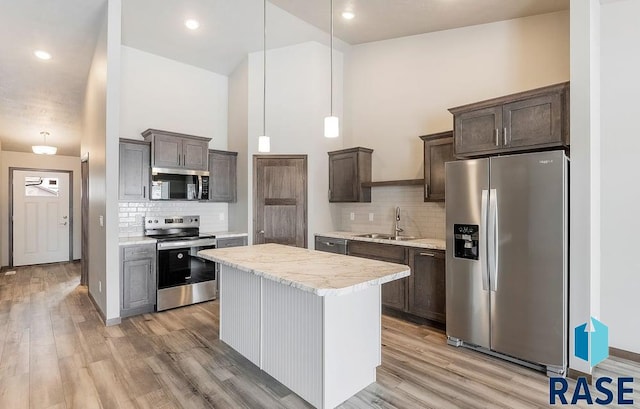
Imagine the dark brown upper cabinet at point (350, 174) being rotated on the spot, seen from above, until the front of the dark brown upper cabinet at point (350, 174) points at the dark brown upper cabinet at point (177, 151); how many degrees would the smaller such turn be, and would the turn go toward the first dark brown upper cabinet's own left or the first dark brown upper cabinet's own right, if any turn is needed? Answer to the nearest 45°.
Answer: approximately 45° to the first dark brown upper cabinet's own right

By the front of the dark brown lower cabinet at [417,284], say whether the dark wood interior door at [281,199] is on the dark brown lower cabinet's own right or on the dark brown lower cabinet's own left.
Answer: on the dark brown lower cabinet's own right

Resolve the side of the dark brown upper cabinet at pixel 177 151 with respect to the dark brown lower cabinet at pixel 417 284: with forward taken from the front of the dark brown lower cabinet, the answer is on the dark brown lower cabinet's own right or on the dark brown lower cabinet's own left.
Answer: on the dark brown lower cabinet's own right

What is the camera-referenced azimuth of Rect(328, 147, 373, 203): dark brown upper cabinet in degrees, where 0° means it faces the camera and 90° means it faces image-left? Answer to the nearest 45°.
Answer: approximately 45°
